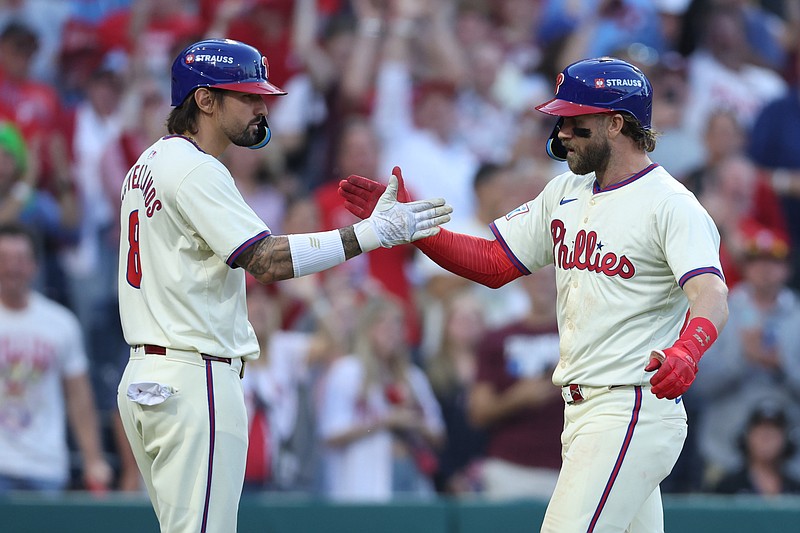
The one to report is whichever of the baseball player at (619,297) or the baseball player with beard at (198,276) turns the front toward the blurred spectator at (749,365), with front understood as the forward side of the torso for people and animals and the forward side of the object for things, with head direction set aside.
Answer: the baseball player with beard

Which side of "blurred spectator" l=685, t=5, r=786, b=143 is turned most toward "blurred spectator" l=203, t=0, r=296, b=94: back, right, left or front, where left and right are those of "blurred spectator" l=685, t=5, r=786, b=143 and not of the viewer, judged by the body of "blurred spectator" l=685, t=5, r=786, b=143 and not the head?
right

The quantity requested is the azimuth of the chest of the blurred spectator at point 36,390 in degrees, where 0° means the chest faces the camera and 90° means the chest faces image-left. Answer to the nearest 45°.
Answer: approximately 0°

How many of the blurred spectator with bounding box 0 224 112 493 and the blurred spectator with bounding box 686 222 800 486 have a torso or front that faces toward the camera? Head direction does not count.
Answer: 2
